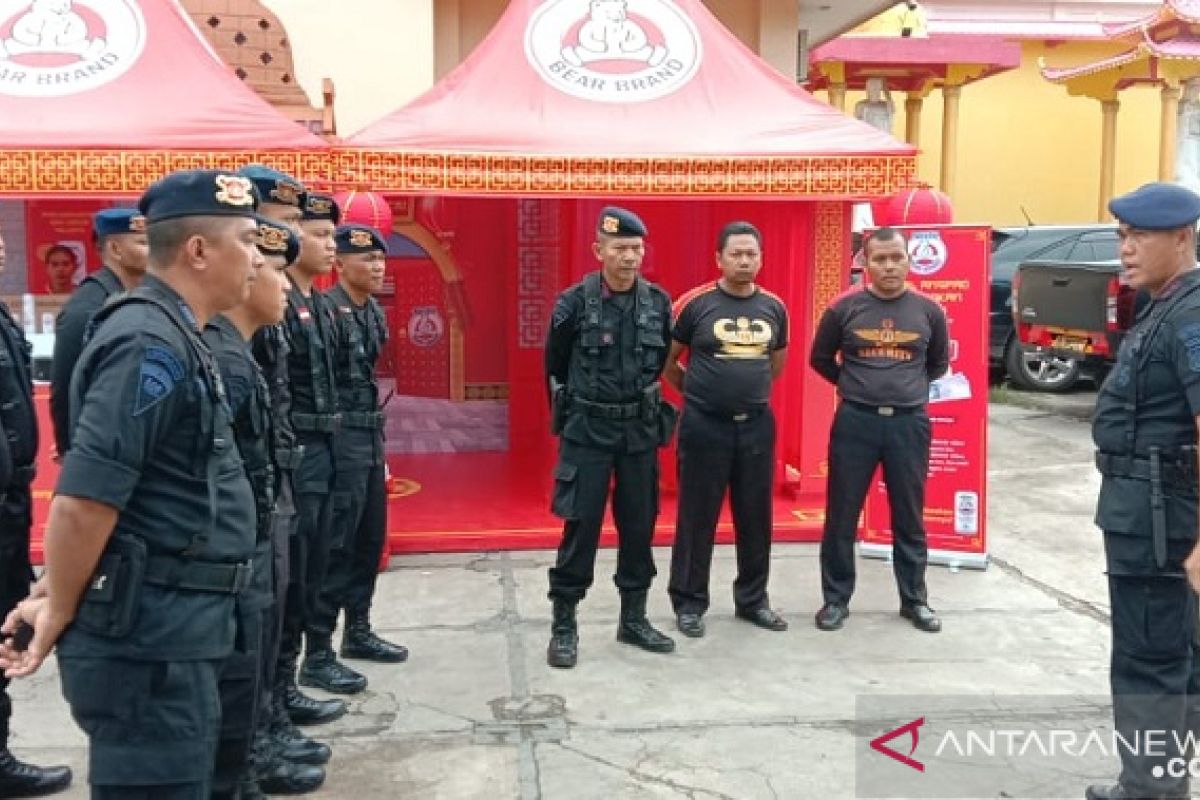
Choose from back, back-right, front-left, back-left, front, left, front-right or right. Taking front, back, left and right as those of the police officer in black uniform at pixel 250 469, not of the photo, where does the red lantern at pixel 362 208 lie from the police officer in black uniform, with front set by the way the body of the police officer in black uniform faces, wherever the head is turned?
left

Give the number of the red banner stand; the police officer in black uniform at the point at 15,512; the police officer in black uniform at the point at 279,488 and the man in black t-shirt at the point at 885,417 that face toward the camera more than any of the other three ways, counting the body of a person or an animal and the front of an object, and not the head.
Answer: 2

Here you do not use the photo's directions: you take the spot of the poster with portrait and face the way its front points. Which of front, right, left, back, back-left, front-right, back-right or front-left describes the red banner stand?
front-left

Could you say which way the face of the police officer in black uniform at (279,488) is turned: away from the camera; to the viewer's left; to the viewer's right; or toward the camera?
to the viewer's right

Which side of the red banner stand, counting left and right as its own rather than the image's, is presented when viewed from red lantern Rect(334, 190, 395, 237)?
right

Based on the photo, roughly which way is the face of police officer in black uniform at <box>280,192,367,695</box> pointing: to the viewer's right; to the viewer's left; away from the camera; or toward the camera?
to the viewer's right

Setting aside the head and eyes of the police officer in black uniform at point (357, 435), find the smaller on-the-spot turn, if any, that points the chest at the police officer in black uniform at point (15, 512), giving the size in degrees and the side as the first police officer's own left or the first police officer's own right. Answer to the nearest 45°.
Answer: approximately 90° to the first police officer's own right

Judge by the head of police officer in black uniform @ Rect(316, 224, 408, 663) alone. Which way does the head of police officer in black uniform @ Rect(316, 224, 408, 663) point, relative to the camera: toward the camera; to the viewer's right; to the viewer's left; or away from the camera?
to the viewer's right

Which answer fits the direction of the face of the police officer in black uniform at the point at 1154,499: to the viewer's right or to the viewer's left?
to the viewer's left

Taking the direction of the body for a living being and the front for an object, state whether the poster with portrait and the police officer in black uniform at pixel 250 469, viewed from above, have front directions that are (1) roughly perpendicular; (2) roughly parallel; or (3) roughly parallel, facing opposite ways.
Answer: roughly perpendicular

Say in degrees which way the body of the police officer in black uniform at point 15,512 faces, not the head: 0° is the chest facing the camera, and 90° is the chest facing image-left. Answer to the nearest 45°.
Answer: approximately 270°

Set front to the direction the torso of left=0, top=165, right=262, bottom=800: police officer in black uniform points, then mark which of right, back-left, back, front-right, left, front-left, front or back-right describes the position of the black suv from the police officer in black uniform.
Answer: front-left

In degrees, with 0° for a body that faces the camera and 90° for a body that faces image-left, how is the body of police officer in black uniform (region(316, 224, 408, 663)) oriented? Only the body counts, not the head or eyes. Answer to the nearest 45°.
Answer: approximately 315°

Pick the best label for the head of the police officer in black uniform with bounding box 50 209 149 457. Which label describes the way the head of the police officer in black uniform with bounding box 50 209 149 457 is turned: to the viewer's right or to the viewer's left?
to the viewer's right

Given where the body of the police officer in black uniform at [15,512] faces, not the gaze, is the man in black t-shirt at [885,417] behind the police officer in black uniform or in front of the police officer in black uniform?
in front

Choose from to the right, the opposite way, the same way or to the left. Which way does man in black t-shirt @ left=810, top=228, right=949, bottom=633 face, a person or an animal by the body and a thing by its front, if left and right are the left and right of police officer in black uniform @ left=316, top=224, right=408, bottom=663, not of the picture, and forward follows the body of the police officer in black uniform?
to the right

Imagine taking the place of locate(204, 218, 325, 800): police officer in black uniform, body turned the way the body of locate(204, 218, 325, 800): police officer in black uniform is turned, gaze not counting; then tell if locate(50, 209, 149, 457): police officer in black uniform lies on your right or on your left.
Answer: on your left

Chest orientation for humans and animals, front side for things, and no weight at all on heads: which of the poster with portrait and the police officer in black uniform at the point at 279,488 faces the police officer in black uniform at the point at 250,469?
the poster with portrait
